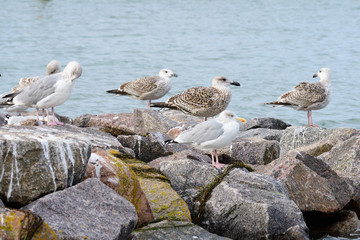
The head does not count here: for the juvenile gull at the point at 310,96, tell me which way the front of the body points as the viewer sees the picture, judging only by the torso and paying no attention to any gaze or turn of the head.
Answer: to the viewer's right

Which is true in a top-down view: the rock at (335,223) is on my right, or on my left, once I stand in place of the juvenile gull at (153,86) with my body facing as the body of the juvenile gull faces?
on my right

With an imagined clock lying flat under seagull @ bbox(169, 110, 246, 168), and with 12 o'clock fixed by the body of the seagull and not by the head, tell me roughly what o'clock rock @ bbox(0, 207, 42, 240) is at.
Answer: The rock is roughly at 4 o'clock from the seagull.

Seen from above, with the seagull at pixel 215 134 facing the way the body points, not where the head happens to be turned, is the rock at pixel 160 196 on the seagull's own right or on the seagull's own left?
on the seagull's own right

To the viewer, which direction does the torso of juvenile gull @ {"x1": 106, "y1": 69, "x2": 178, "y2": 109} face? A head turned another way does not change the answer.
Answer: to the viewer's right

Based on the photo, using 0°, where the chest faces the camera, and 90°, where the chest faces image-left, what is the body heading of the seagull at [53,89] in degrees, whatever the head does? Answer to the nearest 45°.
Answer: approximately 270°

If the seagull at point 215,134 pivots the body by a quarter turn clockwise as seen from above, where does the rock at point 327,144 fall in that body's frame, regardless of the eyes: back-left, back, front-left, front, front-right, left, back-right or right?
back-left

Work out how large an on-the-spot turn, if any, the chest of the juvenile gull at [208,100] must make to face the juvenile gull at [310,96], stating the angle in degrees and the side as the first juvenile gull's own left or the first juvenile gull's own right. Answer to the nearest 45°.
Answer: approximately 45° to the first juvenile gull's own left

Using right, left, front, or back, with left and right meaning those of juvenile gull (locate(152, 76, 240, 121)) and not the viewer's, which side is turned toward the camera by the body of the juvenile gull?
right

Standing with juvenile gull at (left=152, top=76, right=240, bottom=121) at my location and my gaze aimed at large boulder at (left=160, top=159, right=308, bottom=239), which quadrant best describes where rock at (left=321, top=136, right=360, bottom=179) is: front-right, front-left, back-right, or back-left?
front-left

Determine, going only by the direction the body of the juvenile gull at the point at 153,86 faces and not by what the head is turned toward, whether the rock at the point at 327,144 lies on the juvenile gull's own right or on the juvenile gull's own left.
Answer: on the juvenile gull's own right

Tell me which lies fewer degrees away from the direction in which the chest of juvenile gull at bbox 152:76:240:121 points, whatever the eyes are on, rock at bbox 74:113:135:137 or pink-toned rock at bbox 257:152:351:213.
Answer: the pink-toned rock
